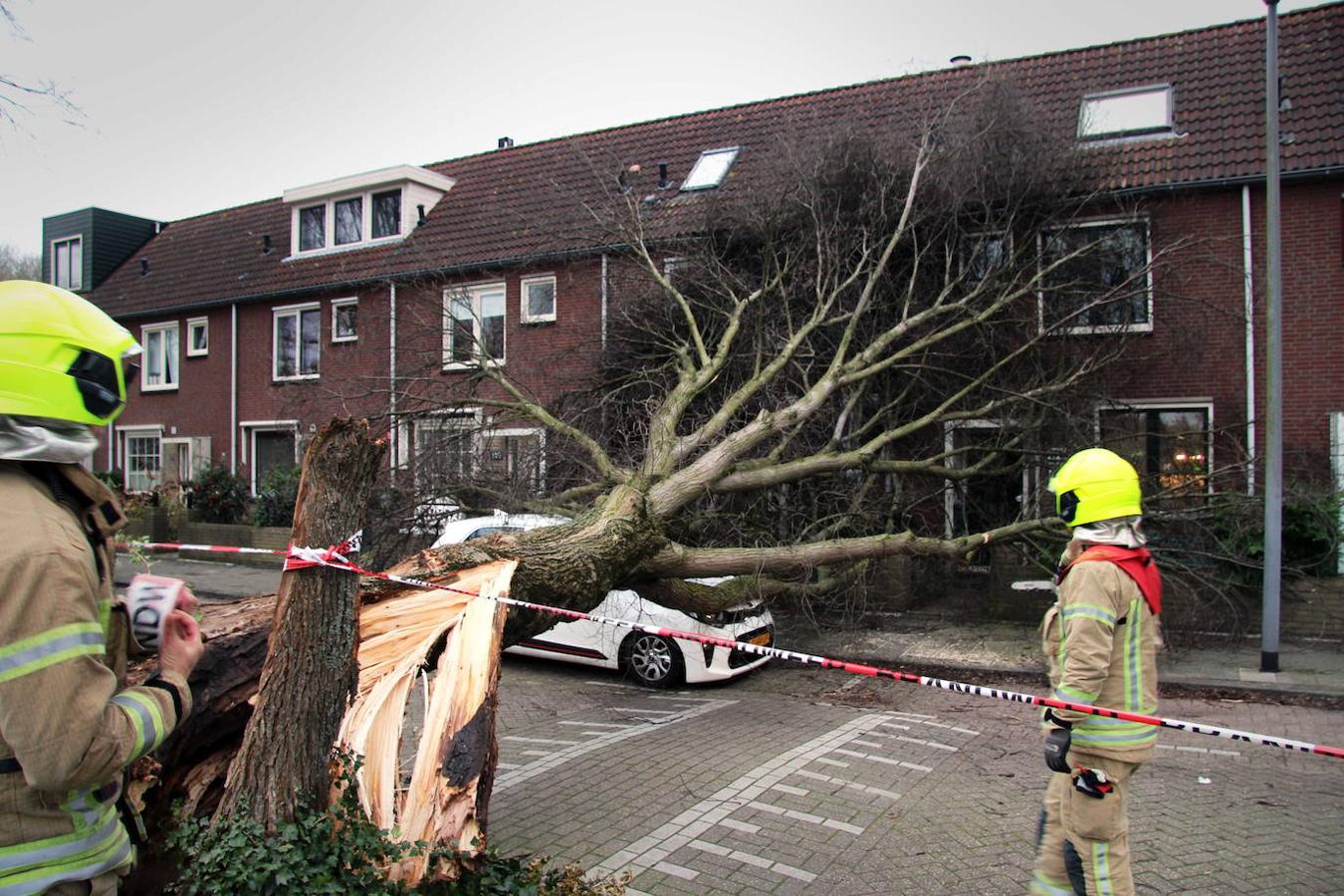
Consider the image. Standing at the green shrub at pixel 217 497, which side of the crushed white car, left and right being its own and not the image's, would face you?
back

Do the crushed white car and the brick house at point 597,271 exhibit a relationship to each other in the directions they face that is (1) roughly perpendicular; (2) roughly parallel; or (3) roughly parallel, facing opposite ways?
roughly perpendicular

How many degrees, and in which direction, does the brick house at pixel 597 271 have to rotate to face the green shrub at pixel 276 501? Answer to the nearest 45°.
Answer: approximately 90° to its right

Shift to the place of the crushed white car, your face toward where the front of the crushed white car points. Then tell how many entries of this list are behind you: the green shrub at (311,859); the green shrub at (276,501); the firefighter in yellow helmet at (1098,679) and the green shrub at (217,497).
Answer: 2

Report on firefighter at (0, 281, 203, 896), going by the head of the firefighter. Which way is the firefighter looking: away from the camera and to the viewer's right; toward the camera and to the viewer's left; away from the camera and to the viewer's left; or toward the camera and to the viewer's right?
away from the camera and to the viewer's right

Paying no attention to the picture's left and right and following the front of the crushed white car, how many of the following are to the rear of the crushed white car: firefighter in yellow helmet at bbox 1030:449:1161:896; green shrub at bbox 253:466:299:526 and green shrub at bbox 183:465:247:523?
2

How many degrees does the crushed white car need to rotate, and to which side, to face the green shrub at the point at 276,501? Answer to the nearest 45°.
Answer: approximately 180°

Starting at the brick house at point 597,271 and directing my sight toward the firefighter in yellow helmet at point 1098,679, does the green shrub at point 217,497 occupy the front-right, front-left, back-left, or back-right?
back-right

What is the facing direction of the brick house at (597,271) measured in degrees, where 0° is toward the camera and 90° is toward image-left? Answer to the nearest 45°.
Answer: approximately 45°
